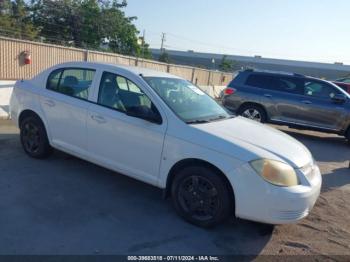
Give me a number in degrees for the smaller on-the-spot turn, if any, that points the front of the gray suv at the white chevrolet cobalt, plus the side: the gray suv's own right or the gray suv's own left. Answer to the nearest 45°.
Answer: approximately 90° to the gray suv's own right

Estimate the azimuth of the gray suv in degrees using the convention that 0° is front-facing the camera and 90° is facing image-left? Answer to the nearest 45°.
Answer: approximately 270°

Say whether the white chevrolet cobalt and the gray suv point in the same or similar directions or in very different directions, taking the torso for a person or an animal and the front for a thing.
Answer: same or similar directions

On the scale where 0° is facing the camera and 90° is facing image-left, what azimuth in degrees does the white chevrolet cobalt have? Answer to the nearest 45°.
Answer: approximately 315°

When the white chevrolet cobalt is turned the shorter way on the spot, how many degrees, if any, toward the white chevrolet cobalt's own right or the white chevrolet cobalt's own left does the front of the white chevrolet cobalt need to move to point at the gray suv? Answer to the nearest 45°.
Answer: approximately 90° to the white chevrolet cobalt's own left

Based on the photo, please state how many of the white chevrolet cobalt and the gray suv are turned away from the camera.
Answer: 0
